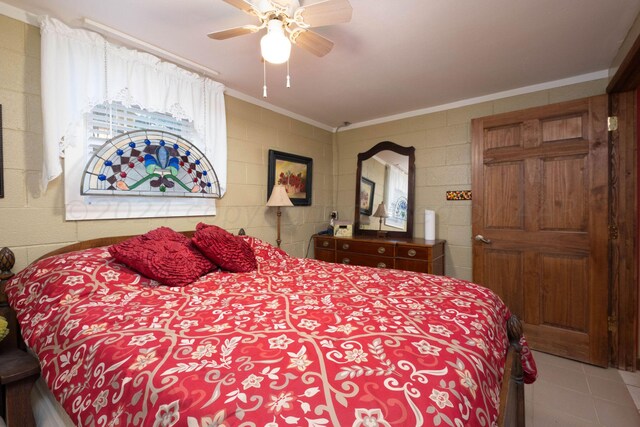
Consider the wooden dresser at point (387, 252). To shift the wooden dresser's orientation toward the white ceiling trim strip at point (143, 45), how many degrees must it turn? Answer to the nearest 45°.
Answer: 0° — it already faces it

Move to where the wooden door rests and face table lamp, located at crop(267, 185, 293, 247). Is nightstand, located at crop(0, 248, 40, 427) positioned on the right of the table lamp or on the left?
left

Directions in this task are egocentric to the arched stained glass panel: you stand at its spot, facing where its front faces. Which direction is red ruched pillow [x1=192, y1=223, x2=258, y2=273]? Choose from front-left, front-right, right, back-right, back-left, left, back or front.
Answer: front

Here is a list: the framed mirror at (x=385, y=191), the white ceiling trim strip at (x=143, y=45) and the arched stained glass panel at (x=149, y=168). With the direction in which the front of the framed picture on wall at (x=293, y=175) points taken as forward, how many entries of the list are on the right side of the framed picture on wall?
2

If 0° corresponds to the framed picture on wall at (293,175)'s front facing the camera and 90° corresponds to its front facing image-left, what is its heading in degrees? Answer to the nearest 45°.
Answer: approximately 315°

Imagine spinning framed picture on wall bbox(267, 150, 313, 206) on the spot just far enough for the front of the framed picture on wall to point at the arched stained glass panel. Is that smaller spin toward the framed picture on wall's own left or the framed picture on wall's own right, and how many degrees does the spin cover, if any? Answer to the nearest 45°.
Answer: approximately 90° to the framed picture on wall's own right

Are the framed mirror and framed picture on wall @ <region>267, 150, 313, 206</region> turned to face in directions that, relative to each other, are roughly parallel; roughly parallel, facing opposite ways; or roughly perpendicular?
roughly perpendicular

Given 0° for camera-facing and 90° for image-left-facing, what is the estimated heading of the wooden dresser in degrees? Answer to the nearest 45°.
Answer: approximately 45°

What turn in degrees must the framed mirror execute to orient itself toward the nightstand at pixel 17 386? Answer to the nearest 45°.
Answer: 0° — it already faces it

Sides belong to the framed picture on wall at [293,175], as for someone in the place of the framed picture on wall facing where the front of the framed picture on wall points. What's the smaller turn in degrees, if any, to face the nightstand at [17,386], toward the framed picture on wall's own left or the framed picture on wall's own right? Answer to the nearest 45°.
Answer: approximately 90° to the framed picture on wall's own right

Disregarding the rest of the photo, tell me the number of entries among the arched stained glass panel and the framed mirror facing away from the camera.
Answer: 0

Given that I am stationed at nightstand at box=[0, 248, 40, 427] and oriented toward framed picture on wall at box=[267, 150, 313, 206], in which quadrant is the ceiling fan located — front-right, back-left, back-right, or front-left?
front-right

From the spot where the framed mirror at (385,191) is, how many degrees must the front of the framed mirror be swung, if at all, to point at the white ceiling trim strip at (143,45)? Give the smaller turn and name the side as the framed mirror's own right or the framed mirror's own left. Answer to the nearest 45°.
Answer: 0° — it already faces it

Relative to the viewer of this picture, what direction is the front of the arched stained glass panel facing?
facing the viewer and to the right of the viewer
